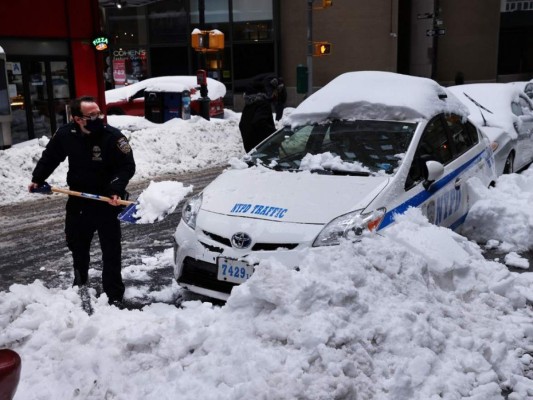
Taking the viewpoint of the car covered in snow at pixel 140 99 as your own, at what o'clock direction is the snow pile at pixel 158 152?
The snow pile is roughly at 9 o'clock from the car covered in snow.

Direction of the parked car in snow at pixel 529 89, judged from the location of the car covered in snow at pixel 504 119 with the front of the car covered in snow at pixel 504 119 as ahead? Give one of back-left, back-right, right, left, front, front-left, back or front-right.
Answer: back-right

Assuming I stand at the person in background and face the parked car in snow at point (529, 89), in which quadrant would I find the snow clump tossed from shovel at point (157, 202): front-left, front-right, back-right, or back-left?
back-right

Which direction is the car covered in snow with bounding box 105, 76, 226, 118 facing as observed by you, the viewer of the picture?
facing to the left of the viewer

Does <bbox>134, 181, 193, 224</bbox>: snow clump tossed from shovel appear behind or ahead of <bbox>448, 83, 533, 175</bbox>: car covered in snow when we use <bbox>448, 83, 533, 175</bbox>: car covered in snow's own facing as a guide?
ahead

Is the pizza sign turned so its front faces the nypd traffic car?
yes

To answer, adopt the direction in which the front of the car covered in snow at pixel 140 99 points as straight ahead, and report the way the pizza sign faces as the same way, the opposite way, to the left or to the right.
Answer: to the left

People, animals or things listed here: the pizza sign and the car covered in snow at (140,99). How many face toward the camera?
1

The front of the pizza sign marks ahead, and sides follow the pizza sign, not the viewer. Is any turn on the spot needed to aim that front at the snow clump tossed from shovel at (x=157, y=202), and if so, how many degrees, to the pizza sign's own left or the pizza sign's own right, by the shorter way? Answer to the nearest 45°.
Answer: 0° — it already faces it

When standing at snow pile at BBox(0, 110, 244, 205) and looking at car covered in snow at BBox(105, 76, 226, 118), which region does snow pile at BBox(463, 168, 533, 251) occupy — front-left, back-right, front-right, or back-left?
back-right

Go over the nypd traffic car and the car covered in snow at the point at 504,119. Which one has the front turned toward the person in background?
the car covered in snow

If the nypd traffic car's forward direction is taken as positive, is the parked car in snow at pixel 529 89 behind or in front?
behind

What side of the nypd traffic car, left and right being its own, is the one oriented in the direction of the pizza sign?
right

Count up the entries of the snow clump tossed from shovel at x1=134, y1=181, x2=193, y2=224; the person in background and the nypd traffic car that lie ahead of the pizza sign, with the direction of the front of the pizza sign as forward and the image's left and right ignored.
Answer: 3

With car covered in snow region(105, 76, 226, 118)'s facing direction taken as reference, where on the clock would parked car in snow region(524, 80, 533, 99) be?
The parked car in snow is roughly at 7 o'clock from the car covered in snow.

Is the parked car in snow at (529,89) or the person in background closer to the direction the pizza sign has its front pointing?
the person in background
